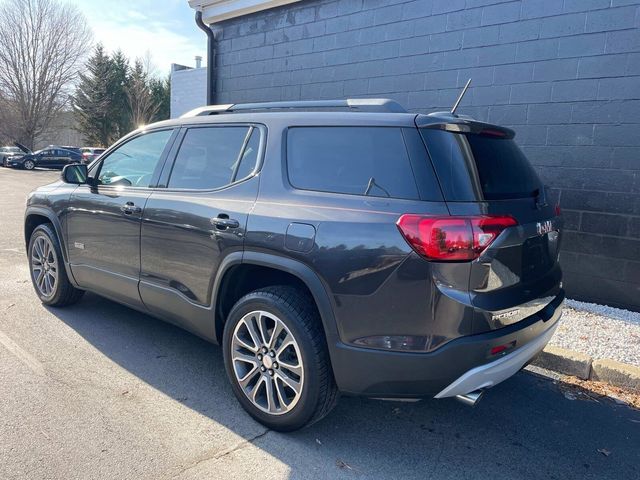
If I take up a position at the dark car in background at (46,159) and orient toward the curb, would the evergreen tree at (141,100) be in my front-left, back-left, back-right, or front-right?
back-left

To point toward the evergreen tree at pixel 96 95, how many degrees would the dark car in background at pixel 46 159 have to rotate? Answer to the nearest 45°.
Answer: approximately 135° to its right

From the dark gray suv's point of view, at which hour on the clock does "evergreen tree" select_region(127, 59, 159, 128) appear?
The evergreen tree is roughly at 1 o'clock from the dark gray suv.

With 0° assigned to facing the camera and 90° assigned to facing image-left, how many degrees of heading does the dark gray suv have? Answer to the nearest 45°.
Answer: approximately 135°

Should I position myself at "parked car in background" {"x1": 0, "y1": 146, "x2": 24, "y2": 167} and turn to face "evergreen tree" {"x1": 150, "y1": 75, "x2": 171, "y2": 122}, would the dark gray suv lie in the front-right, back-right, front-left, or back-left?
back-right

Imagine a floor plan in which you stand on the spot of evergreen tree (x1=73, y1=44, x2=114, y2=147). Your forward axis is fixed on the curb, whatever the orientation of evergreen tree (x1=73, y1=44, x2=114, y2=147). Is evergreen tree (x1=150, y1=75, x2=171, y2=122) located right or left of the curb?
left
